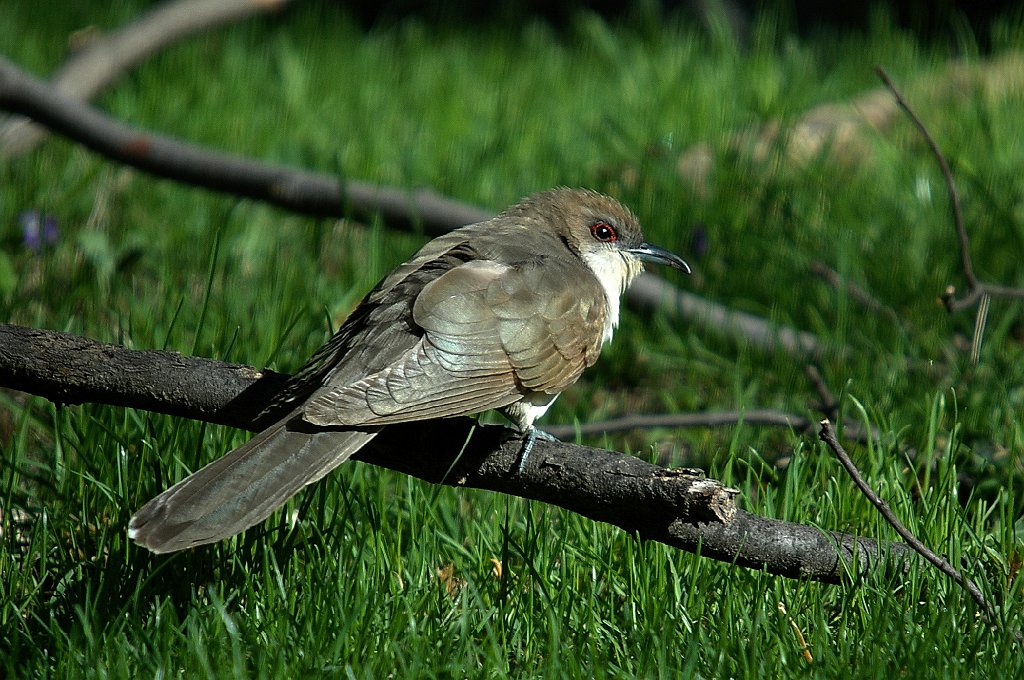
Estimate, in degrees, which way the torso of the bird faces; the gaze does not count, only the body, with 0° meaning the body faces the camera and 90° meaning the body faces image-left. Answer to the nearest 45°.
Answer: approximately 225°

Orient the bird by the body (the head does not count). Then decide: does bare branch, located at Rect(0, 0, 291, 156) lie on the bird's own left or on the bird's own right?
on the bird's own left

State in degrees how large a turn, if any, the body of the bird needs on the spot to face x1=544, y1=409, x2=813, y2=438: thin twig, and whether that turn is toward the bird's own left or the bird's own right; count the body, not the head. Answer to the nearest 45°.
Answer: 0° — it already faces it

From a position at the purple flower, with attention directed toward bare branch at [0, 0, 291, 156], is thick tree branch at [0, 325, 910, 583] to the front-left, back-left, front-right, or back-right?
back-right

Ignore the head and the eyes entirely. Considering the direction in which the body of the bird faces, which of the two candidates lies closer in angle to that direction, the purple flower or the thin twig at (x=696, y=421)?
the thin twig

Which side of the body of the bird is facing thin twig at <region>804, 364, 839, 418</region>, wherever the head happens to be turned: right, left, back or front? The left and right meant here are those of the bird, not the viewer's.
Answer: front

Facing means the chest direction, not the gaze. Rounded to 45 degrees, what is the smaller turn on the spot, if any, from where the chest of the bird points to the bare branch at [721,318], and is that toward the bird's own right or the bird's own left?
0° — it already faces it

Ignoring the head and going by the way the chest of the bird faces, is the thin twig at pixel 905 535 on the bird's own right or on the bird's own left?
on the bird's own right
